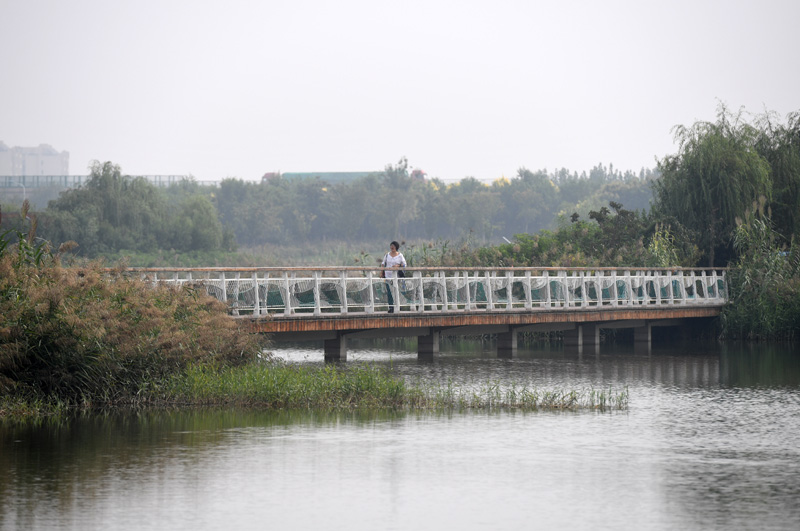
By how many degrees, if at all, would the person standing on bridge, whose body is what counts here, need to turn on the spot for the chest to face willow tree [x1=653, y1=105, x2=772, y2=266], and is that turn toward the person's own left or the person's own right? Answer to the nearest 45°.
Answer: approximately 135° to the person's own left

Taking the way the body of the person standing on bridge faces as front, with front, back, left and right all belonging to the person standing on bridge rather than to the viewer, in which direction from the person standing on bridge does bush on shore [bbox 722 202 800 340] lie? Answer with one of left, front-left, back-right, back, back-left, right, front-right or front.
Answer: back-left

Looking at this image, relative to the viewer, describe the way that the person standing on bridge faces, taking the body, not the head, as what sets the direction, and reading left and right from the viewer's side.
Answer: facing the viewer

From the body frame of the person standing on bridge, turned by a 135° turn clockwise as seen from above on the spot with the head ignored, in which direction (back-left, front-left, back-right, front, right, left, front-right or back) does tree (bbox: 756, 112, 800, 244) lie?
right
